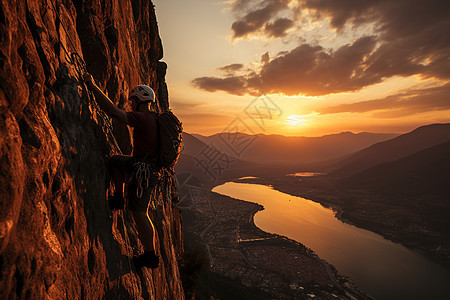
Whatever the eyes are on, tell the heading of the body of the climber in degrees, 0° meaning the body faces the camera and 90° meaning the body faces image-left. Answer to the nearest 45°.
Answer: approximately 90°
